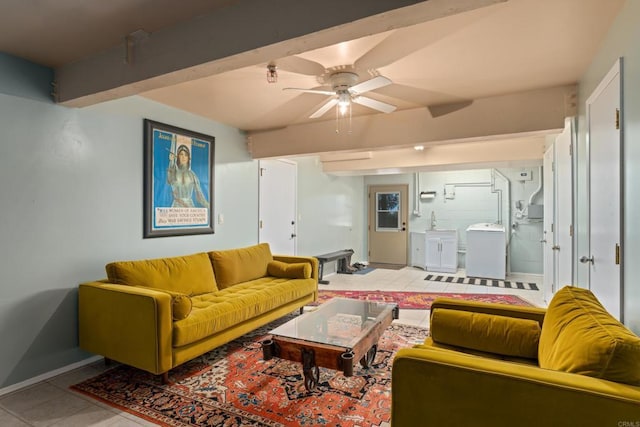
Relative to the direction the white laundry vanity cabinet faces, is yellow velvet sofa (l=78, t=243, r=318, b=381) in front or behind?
in front

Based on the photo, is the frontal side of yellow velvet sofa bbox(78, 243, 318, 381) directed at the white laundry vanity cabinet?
no

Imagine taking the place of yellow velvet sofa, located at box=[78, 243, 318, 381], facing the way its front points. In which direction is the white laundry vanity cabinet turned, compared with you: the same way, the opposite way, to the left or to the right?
to the right

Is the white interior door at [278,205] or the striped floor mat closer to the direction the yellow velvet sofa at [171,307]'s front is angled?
the striped floor mat

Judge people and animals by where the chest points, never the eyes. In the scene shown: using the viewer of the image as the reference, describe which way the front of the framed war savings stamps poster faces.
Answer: facing the viewer and to the right of the viewer

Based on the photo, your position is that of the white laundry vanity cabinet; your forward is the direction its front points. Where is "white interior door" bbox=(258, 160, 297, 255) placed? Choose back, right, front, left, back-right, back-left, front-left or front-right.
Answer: front-right

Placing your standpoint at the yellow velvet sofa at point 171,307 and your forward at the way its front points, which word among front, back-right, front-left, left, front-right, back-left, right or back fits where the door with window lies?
left

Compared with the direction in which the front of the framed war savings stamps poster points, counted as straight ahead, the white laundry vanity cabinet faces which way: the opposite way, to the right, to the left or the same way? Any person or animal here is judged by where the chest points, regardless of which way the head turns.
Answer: to the right

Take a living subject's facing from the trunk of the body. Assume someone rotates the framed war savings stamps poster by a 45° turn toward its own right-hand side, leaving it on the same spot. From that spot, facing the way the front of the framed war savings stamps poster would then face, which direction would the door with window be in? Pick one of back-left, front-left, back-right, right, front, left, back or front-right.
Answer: back-left

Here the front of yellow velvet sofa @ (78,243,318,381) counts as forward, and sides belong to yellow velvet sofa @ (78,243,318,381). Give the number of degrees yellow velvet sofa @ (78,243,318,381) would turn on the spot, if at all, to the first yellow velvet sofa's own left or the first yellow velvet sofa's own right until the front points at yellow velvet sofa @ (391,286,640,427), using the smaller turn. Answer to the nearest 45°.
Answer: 0° — it already faces it

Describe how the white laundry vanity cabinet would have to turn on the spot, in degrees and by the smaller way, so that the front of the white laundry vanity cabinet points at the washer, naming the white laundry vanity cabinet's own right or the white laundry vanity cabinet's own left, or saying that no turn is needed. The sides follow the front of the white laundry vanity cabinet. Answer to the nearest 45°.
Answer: approximately 45° to the white laundry vanity cabinet's own left

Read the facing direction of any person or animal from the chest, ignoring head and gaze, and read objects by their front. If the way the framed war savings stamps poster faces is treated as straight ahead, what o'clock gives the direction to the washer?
The washer is roughly at 10 o'clock from the framed war savings stamps poster.

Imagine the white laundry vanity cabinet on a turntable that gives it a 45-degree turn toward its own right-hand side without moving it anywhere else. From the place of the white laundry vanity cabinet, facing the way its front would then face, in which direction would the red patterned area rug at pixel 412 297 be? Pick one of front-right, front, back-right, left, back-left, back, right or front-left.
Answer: front-left

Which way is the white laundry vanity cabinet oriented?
toward the camera

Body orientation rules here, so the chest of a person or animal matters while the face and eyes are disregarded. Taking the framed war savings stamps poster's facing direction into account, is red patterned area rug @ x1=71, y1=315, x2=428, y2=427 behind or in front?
in front

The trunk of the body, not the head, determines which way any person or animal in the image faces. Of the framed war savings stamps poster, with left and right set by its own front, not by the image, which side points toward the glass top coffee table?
front

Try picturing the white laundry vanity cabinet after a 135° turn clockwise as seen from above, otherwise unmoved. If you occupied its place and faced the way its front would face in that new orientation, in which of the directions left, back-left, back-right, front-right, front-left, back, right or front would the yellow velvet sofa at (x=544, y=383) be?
back-left

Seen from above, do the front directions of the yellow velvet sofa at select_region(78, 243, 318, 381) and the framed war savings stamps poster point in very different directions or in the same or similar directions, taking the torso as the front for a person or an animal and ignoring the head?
same or similar directions

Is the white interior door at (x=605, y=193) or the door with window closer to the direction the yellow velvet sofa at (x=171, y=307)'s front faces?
the white interior door
